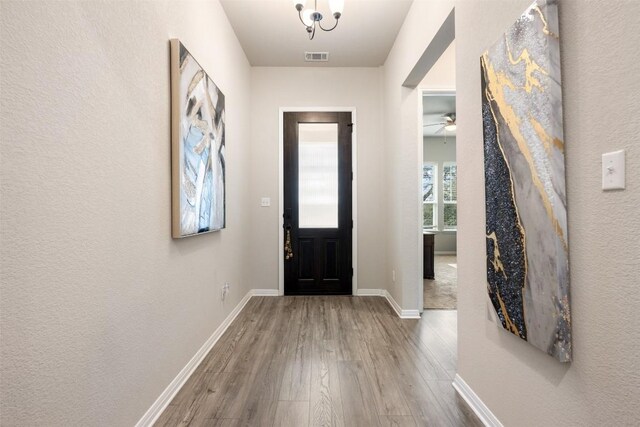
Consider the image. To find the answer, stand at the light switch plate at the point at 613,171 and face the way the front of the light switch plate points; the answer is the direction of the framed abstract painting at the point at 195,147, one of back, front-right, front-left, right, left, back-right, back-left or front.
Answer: front-right

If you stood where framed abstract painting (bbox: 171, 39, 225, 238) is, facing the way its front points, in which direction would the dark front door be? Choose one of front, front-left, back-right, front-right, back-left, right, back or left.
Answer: front-left

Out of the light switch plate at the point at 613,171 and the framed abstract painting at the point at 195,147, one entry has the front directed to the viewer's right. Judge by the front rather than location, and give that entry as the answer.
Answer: the framed abstract painting

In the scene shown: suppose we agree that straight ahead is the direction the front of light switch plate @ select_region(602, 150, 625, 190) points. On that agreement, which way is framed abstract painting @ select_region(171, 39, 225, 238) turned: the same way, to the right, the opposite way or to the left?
the opposite way

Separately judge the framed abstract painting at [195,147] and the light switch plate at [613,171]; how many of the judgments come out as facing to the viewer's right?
1

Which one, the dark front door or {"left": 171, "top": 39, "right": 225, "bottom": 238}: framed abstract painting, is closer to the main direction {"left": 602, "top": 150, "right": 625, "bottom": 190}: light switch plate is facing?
the framed abstract painting

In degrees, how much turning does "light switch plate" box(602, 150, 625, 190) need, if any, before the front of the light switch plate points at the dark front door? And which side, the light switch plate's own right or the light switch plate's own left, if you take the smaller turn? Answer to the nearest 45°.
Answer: approximately 90° to the light switch plate's own right

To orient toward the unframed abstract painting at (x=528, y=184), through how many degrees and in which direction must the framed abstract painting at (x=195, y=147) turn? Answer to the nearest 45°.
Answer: approximately 45° to its right

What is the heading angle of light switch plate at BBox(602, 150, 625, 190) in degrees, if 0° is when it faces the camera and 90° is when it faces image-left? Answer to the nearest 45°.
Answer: approximately 45°

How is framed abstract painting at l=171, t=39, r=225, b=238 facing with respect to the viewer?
to the viewer's right

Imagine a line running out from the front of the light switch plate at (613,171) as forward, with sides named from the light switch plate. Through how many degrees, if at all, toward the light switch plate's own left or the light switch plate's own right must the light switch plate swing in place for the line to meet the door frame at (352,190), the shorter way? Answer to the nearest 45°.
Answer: approximately 90° to the light switch plate's own right

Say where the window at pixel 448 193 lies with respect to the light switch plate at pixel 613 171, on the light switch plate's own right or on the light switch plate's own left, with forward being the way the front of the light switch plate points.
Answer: on the light switch plate's own right
